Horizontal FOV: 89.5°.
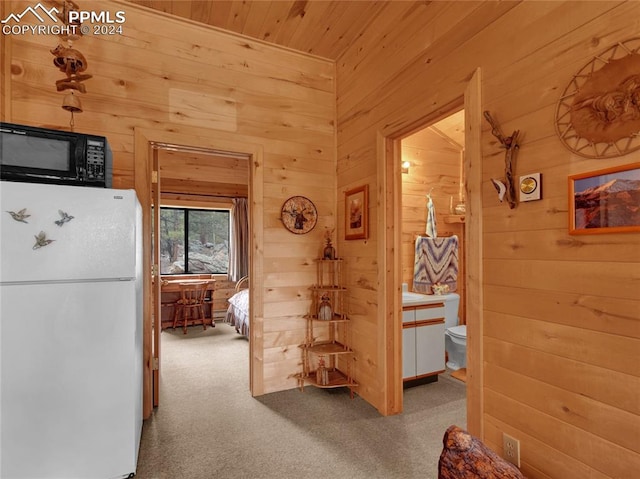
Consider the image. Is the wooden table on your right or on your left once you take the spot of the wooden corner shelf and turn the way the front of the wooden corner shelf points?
on your right

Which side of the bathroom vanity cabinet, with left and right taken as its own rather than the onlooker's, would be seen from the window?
back

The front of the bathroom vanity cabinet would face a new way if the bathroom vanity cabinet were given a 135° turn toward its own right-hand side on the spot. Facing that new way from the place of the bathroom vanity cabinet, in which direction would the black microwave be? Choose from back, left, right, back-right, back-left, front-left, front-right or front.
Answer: front-left

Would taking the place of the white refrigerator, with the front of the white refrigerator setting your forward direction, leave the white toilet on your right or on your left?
on your left

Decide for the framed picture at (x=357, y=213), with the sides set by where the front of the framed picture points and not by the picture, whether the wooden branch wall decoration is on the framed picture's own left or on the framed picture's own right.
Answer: on the framed picture's own left

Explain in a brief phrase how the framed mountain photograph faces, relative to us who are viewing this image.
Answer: facing the viewer and to the left of the viewer

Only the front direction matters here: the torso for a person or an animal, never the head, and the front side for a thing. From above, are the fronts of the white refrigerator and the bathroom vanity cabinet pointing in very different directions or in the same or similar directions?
same or similar directions

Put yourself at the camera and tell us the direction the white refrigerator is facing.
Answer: facing the viewer

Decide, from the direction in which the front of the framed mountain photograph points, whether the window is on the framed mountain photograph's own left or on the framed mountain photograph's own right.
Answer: on the framed mountain photograph's own right

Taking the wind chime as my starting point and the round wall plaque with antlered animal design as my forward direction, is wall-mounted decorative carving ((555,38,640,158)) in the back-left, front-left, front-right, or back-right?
front-right

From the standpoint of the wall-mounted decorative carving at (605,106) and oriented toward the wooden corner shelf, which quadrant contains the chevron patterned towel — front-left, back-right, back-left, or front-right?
front-right

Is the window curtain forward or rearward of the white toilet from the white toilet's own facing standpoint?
rearward

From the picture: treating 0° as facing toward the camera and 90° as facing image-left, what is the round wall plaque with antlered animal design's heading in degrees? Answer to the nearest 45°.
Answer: approximately 0°

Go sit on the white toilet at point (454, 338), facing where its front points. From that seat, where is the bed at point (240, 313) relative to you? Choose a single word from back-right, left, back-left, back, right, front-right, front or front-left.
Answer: back-right

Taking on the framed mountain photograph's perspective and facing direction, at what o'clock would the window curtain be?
The window curtain is roughly at 2 o'clock from the framed mountain photograph.
